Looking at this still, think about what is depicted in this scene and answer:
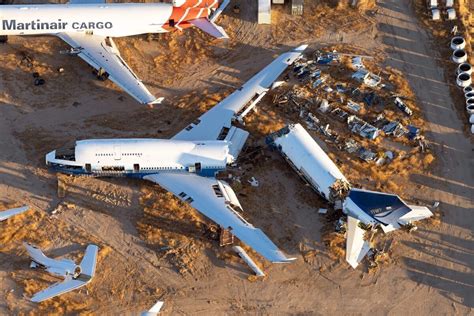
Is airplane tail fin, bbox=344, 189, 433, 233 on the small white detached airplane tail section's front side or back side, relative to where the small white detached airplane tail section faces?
on the front side

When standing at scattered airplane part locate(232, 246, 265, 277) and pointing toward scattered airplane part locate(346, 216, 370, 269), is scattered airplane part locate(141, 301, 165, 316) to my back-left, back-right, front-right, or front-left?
back-right

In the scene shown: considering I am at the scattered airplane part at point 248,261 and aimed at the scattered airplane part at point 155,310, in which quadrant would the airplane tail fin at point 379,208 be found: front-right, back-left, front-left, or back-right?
back-left

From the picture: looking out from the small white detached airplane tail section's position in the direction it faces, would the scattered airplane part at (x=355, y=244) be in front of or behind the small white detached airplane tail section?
in front
